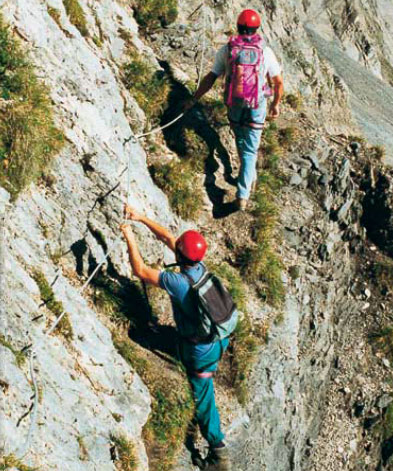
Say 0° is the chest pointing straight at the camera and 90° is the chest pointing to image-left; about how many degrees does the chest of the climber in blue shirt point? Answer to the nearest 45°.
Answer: approximately 135°

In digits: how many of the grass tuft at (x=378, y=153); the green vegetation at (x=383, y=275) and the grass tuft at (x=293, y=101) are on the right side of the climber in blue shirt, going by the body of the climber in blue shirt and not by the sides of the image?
3

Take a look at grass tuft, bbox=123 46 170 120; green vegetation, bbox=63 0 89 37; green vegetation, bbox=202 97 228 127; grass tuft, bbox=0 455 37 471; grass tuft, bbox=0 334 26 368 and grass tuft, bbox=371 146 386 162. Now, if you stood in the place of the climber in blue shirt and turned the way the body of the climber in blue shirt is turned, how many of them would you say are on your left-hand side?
2

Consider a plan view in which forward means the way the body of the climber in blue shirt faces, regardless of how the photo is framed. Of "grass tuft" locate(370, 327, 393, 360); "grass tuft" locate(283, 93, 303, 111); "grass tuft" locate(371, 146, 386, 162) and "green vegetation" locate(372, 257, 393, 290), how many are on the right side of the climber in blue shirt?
4

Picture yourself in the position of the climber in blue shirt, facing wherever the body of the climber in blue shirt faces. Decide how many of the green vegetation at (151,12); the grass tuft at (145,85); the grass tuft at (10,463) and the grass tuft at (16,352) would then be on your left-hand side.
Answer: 2

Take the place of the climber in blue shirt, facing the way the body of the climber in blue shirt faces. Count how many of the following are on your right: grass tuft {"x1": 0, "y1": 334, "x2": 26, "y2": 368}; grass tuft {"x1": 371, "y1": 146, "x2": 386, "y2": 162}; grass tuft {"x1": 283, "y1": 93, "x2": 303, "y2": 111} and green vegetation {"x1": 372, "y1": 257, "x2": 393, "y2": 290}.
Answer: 3

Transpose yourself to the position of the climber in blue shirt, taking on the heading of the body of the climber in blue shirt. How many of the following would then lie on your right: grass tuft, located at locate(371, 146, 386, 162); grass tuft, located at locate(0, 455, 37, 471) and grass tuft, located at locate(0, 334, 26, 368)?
1

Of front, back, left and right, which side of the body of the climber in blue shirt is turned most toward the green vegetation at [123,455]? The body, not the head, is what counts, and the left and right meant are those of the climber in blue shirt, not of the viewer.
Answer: left

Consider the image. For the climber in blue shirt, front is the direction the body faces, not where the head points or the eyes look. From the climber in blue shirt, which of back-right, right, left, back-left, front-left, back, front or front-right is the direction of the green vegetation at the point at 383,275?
right

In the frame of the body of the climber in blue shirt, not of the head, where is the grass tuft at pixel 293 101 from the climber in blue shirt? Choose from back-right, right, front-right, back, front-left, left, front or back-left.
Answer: right

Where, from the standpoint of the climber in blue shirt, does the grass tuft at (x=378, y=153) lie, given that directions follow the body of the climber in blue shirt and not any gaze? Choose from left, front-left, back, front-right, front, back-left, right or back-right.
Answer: right
